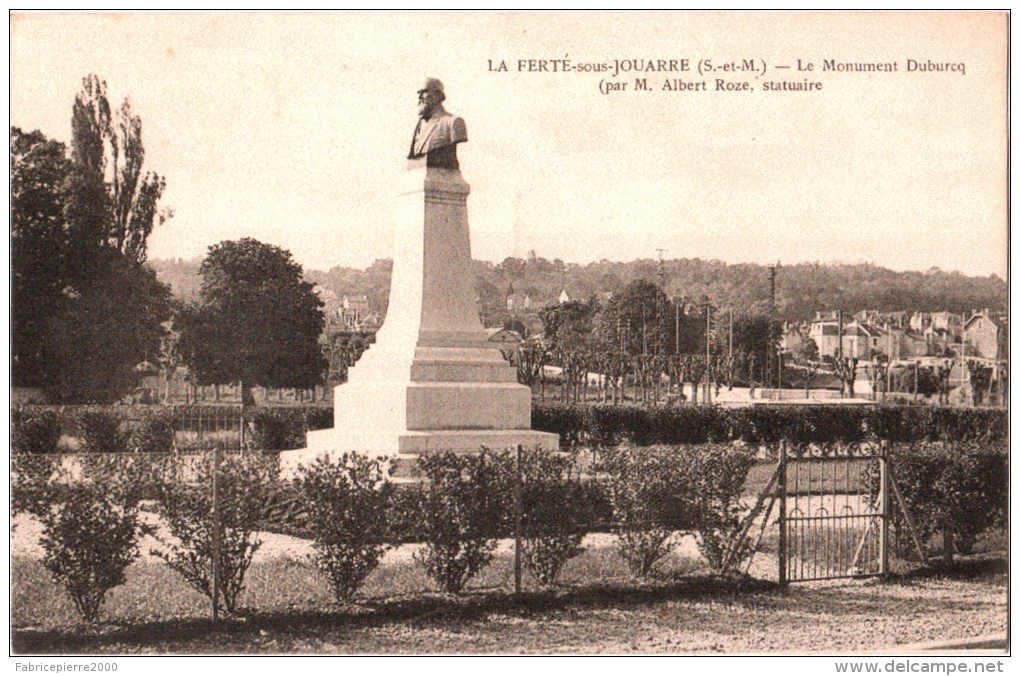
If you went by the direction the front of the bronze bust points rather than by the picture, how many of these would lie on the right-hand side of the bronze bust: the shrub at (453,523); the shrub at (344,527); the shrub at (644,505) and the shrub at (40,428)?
1

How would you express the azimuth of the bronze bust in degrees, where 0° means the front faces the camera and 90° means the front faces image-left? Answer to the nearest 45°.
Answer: approximately 45°

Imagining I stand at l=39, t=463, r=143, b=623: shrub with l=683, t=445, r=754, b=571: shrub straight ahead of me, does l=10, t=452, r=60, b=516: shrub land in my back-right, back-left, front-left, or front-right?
back-left

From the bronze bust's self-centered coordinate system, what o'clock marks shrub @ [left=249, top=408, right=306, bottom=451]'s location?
The shrub is roughly at 4 o'clock from the bronze bust.

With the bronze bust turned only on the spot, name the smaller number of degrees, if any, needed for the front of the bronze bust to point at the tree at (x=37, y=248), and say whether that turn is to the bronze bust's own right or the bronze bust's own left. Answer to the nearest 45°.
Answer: approximately 90° to the bronze bust's own right

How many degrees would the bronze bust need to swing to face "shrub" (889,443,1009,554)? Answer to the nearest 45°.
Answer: approximately 90° to its left

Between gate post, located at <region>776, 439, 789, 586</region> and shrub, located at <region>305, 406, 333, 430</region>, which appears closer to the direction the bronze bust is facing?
the gate post

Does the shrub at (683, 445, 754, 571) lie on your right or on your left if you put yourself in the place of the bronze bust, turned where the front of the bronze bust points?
on your left

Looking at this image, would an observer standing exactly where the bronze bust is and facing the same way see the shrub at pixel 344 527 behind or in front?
in front

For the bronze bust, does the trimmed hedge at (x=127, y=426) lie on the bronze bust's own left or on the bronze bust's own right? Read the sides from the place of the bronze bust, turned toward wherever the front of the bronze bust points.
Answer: on the bronze bust's own right
